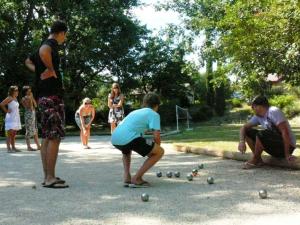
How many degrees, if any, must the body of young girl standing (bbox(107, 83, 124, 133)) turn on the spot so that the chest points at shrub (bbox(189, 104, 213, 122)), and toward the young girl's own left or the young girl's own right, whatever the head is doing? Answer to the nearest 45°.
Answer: approximately 180°

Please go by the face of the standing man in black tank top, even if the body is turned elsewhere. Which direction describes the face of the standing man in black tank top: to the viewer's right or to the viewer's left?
to the viewer's right

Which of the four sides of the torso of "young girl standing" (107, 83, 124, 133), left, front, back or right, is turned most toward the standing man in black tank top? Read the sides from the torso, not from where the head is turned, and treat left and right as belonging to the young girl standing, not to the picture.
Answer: front

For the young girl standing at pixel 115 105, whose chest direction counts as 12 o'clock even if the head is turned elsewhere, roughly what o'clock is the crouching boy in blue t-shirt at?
The crouching boy in blue t-shirt is roughly at 12 o'clock from the young girl standing.

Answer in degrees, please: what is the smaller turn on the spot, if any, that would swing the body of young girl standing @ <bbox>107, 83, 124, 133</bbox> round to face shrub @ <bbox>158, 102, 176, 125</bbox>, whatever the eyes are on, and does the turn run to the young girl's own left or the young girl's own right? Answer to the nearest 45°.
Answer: approximately 180°

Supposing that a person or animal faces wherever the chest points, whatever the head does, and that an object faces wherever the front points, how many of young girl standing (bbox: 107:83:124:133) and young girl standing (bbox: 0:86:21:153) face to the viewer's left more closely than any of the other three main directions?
0

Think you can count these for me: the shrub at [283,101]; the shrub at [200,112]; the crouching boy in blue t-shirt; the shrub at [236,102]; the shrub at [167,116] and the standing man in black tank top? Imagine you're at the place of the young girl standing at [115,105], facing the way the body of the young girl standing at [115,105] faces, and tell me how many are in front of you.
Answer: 2

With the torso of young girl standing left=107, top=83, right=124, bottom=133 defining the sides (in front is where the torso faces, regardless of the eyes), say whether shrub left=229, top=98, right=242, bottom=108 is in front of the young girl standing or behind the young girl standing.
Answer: behind

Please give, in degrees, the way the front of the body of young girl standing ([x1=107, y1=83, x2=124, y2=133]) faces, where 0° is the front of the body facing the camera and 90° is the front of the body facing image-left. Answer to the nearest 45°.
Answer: approximately 0°

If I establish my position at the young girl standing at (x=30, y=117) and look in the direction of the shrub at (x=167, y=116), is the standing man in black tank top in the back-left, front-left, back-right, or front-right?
back-right

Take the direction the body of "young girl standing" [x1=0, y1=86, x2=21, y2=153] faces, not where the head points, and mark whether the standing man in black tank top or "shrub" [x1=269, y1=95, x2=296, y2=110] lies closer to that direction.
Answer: the standing man in black tank top

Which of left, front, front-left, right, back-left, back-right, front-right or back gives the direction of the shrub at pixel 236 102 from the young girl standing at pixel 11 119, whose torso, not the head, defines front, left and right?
left
